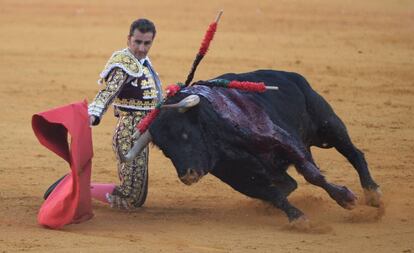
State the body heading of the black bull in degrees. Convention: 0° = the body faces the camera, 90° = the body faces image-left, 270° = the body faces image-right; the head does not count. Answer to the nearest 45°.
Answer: approximately 45°
